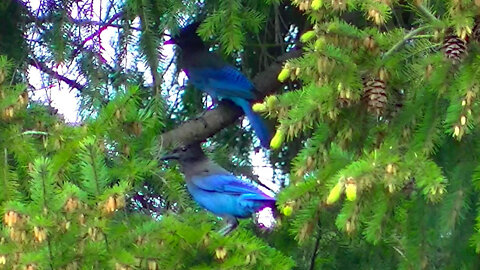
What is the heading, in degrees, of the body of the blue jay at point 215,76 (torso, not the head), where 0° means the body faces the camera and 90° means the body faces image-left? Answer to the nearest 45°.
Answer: approximately 90°

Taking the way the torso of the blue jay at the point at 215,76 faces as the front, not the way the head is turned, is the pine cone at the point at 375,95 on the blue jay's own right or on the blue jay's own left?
on the blue jay's own left

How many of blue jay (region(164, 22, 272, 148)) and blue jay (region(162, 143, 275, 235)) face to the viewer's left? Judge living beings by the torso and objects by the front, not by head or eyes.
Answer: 2

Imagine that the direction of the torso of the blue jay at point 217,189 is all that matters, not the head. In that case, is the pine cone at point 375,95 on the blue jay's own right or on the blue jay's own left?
on the blue jay's own left

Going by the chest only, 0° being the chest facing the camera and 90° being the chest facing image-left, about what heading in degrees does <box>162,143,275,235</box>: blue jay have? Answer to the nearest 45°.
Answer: approximately 90°
